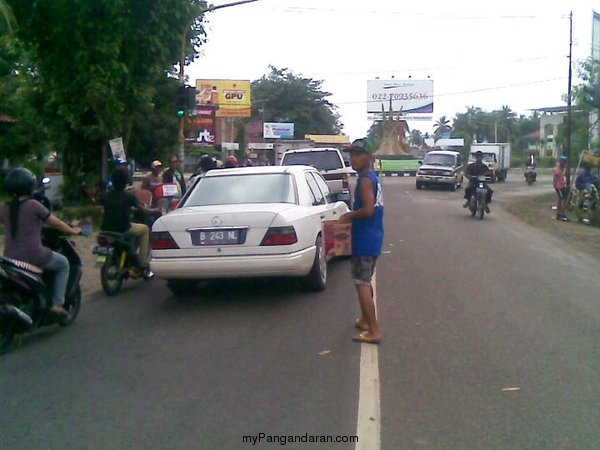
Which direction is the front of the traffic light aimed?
toward the camera

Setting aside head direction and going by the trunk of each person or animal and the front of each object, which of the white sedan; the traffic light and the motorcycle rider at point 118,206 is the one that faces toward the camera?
the traffic light

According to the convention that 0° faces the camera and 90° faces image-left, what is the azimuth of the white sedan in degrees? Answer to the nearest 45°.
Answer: approximately 225°

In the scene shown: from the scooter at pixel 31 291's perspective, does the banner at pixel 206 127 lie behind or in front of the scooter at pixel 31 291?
in front

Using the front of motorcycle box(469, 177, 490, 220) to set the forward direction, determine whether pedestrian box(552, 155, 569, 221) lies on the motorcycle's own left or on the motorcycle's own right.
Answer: on the motorcycle's own left

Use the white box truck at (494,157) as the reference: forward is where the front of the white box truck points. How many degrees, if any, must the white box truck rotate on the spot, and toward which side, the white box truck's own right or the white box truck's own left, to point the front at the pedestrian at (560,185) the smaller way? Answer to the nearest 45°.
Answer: approximately 45° to the white box truck's own left

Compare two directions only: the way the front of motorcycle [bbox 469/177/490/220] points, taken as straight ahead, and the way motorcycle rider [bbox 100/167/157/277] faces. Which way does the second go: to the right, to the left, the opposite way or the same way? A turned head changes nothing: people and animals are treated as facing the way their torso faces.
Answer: the opposite way

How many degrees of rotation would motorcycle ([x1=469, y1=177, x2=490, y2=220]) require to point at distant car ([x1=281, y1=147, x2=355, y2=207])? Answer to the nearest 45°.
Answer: approximately 90° to its right

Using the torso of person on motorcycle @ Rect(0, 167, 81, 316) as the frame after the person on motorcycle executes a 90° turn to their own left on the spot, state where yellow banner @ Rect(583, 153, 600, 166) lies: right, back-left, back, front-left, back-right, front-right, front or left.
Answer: right

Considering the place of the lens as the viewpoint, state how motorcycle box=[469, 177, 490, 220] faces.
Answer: facing the viewer

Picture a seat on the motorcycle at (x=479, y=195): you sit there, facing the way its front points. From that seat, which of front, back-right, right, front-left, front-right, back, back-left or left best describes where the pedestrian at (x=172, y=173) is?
front-right

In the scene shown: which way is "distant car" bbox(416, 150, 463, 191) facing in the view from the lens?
facing the viewer and to the left of the viewer

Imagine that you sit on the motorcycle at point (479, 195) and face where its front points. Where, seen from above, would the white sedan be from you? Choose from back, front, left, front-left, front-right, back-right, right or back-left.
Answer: front

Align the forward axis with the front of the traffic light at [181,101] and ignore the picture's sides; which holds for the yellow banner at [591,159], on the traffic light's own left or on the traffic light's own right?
on the traffic light's own left

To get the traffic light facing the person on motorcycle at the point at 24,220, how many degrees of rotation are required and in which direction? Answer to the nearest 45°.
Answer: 0° — it already faces them

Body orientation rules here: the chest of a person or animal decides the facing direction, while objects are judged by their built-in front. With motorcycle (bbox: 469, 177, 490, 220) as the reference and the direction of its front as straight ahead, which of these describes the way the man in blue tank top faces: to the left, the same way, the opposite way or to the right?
to the right
